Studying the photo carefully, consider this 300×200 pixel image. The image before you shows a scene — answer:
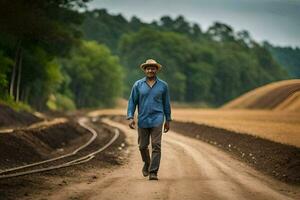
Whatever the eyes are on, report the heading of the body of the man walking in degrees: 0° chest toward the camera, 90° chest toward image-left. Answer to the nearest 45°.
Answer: approximately 0°
